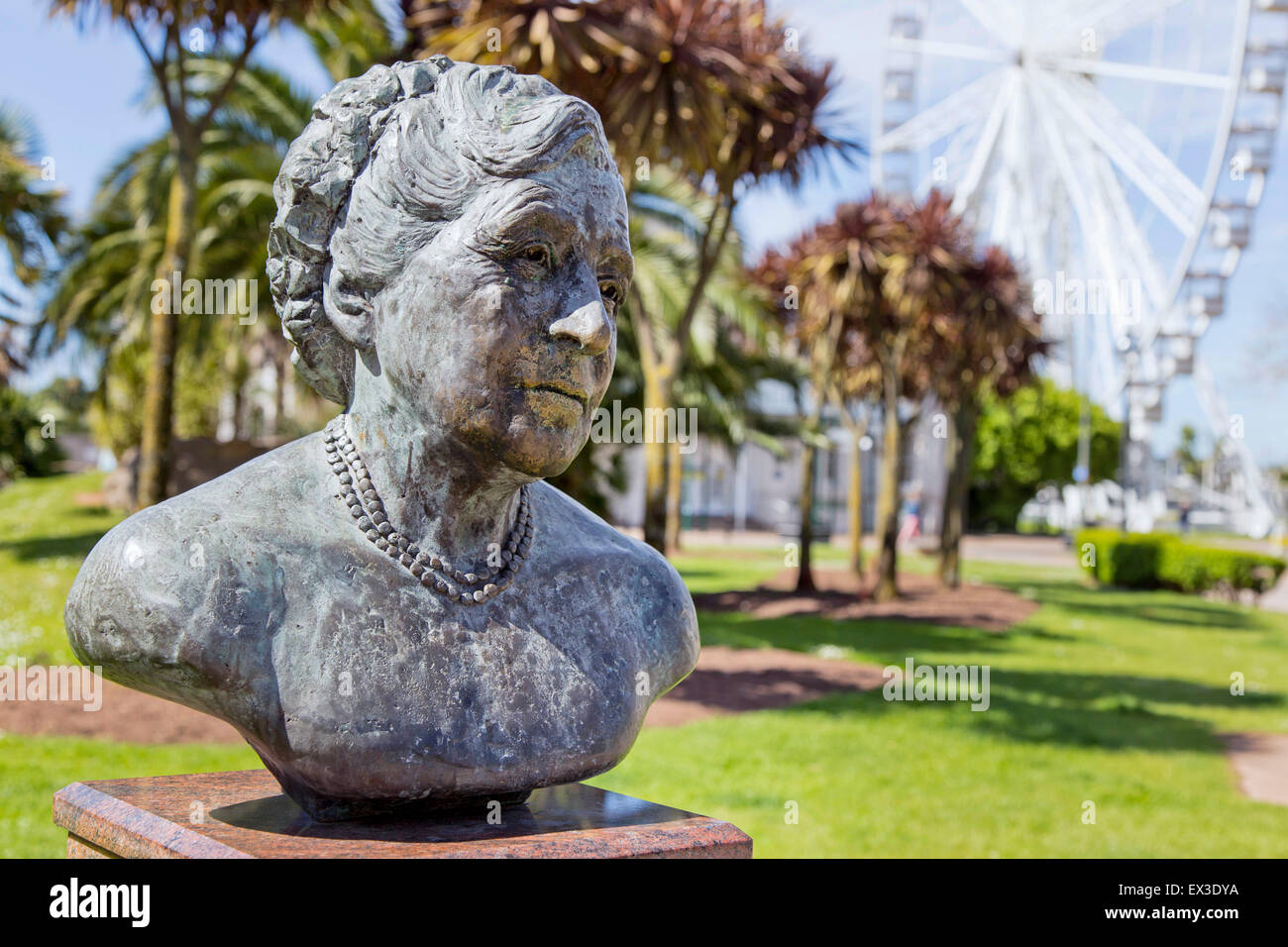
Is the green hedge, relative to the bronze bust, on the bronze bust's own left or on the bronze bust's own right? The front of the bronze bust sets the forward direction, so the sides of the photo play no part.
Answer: on the bronze bust's own left

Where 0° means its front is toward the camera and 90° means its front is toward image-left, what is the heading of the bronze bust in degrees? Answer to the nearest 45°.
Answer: approximately 315°

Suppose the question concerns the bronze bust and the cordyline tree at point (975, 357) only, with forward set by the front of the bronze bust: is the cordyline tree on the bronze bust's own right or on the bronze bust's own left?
on the bronze bust's own left

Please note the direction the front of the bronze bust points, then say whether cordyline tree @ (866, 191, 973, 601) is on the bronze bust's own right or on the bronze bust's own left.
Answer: on the bronze bust's own left

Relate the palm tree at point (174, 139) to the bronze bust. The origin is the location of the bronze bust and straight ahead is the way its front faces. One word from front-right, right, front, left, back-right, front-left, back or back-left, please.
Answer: back-left
